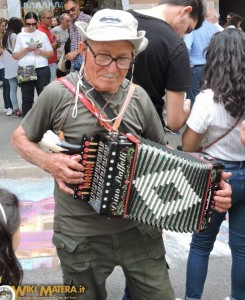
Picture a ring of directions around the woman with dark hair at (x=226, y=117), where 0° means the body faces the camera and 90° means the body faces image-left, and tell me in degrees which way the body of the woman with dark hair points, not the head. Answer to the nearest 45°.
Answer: approximately 180°
